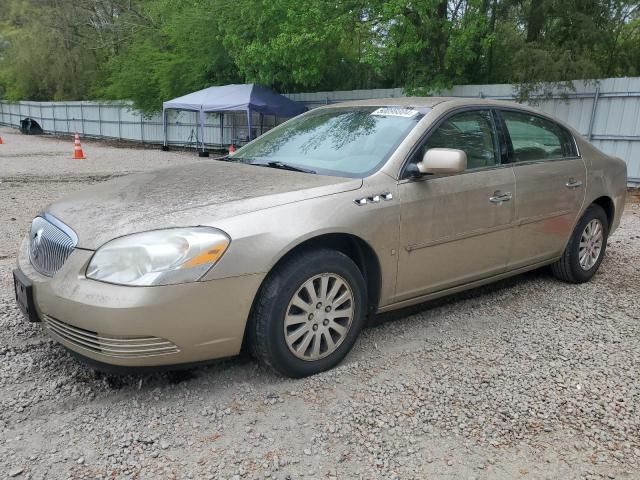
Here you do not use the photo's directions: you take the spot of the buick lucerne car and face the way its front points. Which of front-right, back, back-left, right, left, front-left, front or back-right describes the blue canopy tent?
back-right

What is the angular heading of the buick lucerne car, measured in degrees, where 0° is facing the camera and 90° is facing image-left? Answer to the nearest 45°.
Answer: approximately 45°

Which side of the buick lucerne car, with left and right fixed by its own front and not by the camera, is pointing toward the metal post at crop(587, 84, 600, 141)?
back
